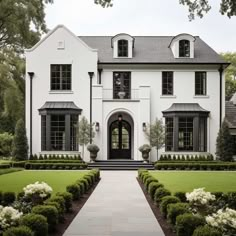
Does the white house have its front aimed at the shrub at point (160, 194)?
yes

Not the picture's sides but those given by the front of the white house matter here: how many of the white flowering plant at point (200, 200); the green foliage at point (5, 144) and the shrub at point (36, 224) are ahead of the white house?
2

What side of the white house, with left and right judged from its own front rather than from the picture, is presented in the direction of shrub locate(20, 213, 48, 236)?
front

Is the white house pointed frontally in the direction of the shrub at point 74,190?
yes

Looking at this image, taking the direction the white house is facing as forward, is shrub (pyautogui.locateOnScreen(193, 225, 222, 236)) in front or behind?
in front

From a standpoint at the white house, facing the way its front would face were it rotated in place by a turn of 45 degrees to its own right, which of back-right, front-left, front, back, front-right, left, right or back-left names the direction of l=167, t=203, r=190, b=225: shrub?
front-left

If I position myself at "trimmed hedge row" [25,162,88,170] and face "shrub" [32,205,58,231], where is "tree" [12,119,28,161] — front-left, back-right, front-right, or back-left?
back-right

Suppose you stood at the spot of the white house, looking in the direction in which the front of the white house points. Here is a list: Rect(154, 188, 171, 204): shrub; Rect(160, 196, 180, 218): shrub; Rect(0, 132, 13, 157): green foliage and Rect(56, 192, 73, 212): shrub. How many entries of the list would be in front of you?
3

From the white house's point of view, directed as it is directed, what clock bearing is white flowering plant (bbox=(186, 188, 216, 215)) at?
The white flowering plant is roughly at 12 o'clock from the white house.

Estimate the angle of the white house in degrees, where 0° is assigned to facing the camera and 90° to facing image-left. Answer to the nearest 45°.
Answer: approximately 0°

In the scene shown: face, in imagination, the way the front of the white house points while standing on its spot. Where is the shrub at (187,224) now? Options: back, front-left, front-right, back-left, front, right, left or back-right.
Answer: front

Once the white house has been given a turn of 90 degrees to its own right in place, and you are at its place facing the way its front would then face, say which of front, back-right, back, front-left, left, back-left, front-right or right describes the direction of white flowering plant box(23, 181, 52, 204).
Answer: left

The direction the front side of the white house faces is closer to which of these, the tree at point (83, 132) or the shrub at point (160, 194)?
the shrub

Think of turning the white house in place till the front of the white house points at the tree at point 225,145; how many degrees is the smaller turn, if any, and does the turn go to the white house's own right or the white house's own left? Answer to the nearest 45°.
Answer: approximately 90° to the white house's own left

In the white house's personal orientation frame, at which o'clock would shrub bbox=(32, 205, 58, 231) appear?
The shrub is roughly at 12 o'clock from the white house.

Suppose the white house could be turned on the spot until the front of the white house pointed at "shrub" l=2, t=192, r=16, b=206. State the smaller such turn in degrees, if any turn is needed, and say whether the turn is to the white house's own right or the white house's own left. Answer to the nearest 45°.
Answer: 0° — it already faces it

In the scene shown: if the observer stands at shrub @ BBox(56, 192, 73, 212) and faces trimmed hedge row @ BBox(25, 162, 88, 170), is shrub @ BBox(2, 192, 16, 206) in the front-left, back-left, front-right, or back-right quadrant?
front-left
